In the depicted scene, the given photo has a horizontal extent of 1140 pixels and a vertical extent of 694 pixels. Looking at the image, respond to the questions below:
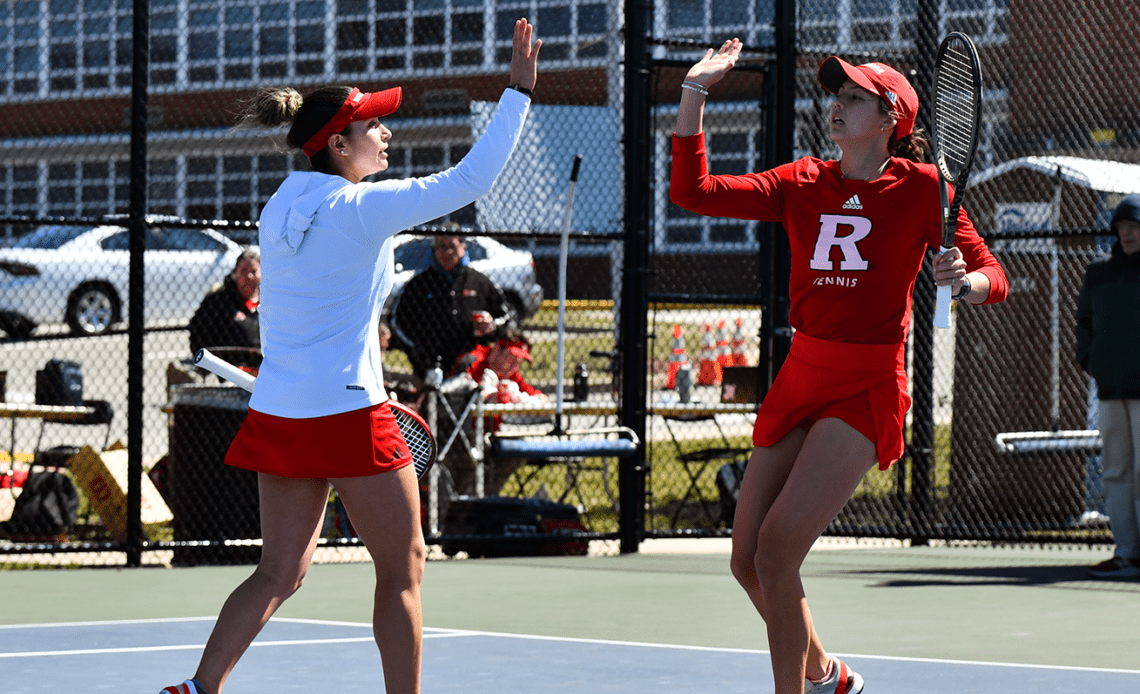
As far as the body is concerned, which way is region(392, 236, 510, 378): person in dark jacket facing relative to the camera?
toward the camera

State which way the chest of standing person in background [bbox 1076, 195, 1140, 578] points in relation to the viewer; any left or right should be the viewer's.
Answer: facing the viewer and to the left of the viewer

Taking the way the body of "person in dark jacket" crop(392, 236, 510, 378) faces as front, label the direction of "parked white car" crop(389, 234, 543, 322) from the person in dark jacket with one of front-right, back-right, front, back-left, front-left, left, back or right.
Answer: back

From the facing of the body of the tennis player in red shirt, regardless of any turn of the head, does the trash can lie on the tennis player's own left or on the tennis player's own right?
on the tennis player's own right

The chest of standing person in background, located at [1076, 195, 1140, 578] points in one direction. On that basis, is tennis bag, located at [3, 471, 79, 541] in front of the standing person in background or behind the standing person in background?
in front

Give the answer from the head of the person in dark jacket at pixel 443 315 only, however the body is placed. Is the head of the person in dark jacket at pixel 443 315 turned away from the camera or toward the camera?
toward the camera

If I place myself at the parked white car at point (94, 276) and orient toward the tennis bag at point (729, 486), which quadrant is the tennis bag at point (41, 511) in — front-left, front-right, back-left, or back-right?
front-right

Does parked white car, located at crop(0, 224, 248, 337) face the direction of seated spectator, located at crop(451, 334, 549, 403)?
no

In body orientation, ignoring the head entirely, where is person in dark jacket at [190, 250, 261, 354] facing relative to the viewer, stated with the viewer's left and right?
facing the viewer and to the right of the viewer
